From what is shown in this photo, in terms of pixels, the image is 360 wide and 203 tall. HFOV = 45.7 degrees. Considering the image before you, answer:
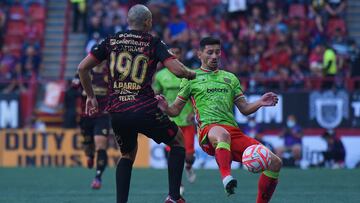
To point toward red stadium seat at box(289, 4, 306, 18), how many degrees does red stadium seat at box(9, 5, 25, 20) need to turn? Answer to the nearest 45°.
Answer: approximately 45° to its left

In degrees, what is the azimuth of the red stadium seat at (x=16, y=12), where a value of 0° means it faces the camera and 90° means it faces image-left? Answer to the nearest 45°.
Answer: approximately 0°

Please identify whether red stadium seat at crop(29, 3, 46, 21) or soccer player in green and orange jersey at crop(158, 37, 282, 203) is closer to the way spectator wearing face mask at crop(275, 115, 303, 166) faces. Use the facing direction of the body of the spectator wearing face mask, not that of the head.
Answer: the soccer player in green and orange jersey
